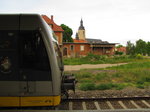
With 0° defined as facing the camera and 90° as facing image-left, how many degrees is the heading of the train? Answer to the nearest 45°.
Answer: approximately 270°
